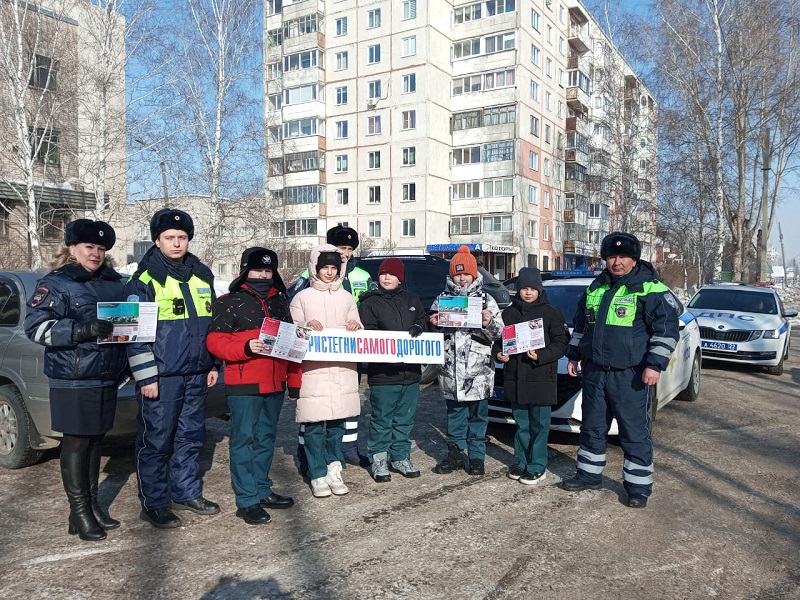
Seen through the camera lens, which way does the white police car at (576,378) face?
facing the viewer and to the left of the viewer

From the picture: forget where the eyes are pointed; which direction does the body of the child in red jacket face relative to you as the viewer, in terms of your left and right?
facing the viewer and to the right of the viewer

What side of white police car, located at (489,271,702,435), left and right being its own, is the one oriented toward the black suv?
right

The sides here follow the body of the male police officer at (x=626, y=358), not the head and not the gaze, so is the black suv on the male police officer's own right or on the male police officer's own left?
on the male police officer's own right

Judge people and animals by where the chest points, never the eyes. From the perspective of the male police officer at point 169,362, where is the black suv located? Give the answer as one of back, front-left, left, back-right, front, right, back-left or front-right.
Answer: left

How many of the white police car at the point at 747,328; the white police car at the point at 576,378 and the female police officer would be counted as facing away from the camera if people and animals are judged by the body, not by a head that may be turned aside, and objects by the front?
0

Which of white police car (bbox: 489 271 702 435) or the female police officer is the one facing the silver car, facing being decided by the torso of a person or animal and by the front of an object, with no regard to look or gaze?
the white police car

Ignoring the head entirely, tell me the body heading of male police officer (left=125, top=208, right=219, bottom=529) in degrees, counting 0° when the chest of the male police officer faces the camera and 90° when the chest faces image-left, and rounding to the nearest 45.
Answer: approximately 315°

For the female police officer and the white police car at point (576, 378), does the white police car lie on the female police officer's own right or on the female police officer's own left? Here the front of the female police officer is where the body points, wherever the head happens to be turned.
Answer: on the female police officer's own left
